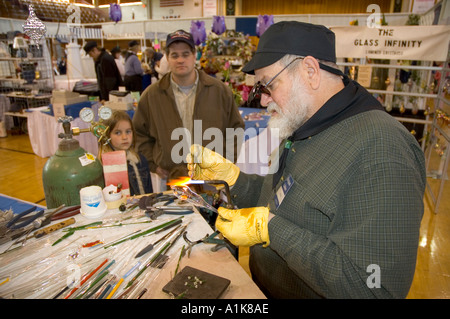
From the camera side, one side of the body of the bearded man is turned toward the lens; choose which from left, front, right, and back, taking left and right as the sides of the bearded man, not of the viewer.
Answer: left

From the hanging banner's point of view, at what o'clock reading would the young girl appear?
The young girl is roughly at 1 o'clock from the hanging banner.

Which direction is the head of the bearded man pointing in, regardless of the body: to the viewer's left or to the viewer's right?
to the viewer's left

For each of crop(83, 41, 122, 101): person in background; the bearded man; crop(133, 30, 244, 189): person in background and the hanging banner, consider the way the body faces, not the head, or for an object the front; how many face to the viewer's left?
2

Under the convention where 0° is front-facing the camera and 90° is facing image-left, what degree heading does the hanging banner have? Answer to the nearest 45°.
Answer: approximately 0°

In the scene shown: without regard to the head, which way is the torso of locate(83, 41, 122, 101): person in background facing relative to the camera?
to the viewer's left

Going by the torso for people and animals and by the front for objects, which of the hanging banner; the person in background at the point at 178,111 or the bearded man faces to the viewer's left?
the bearded man

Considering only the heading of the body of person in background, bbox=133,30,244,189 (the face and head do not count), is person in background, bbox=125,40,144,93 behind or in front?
behind
